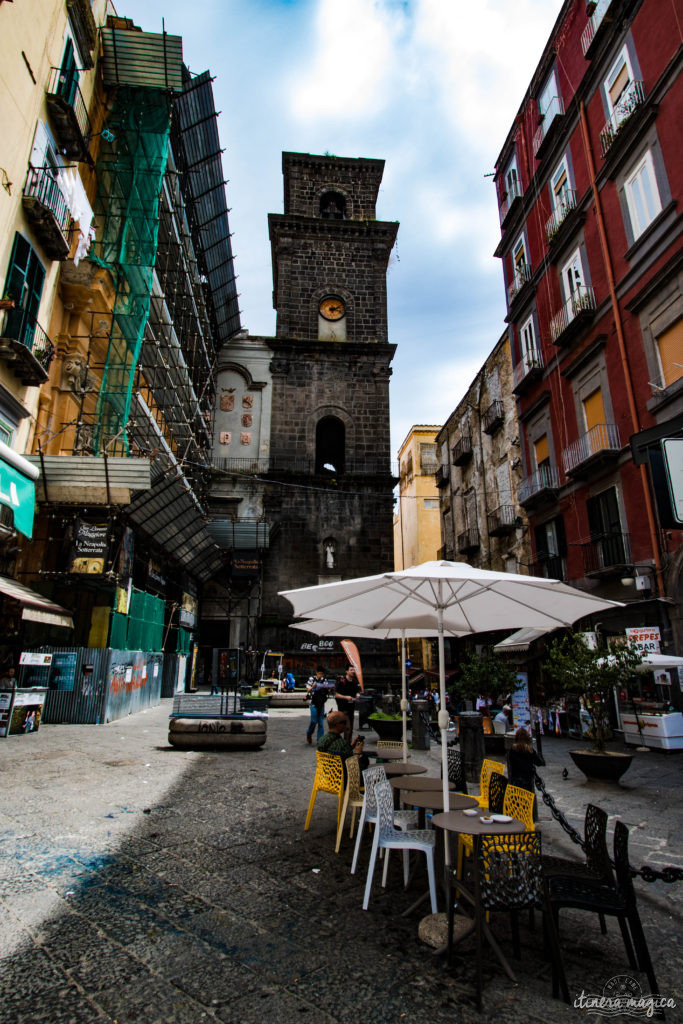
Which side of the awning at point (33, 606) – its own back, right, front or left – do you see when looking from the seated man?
front

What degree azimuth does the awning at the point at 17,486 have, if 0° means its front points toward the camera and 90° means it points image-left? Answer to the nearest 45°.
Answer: approximately 315°

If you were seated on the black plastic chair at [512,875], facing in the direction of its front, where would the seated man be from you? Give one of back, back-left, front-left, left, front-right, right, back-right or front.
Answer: front-left

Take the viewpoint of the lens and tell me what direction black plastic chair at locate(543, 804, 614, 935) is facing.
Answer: facing to the left of the viewer

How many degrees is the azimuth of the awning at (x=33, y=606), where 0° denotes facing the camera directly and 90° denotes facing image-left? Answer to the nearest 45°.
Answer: approximately 315°

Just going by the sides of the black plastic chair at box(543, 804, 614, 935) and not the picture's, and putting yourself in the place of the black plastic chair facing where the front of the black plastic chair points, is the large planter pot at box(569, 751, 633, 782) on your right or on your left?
on your right

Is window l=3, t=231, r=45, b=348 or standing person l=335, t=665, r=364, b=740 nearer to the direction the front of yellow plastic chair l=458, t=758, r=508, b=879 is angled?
the window

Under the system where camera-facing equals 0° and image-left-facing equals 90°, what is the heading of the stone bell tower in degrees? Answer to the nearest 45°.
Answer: approximately 0°

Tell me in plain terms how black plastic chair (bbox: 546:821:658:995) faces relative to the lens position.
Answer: facing to the left of the viewer

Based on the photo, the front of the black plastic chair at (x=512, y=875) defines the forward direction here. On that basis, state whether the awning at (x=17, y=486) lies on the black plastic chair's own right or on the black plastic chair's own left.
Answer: on the black plastic chair's own left

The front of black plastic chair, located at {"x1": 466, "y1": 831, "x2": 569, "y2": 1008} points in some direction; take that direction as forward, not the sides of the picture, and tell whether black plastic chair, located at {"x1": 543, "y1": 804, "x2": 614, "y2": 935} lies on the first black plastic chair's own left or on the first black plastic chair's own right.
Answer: on the first black plastic chair's own right

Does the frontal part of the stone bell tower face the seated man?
yes
